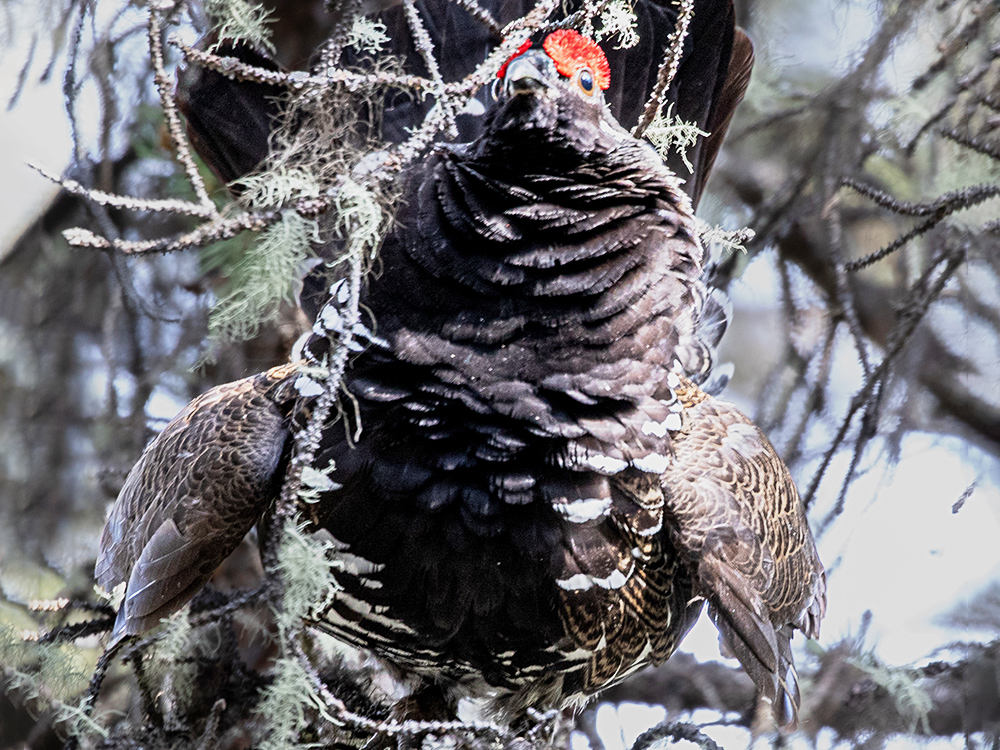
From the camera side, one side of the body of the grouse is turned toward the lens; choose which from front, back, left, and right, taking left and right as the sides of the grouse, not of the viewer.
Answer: front
